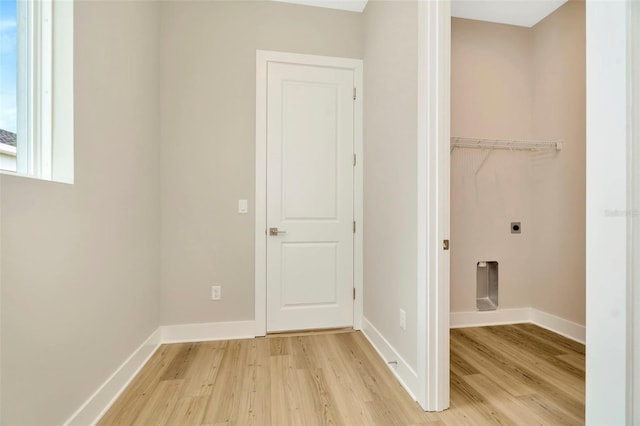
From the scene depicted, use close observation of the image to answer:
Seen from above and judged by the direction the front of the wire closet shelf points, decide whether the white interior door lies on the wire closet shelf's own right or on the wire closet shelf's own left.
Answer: on the wire closet shelf's own right

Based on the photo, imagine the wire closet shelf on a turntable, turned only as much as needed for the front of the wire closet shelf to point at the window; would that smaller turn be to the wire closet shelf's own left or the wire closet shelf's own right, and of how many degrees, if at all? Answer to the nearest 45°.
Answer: approximately 45° to the wire closet shelf's own right

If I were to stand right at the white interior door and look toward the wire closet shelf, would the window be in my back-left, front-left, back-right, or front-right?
back-right

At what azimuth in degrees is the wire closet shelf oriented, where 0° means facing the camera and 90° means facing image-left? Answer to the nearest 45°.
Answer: approximately 0°
